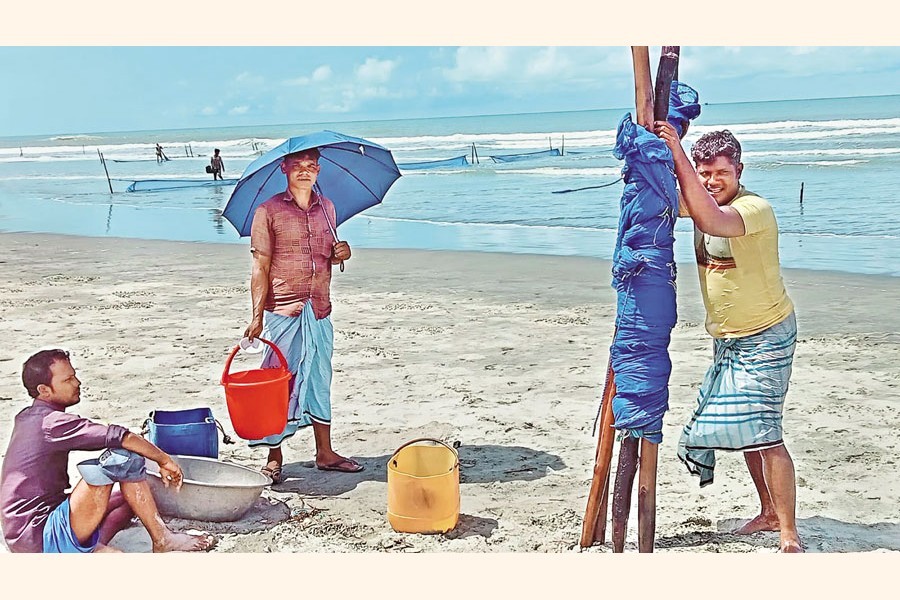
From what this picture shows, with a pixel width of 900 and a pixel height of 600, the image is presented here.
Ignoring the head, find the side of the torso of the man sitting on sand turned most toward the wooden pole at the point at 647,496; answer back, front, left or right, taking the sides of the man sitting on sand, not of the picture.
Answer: front

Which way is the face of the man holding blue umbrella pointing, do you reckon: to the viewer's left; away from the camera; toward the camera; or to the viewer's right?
toward the camera

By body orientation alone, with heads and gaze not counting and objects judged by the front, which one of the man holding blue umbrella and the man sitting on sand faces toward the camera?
the man holding blue umbrella

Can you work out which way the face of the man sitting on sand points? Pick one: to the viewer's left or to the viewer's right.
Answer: to the viewer's right

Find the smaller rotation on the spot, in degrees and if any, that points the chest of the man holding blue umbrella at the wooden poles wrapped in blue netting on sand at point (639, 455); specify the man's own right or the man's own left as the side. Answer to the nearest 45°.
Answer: approximately 45° to the man's own left

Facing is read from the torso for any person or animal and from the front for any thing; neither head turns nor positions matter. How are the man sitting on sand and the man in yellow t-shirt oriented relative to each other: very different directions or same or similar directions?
very different directions

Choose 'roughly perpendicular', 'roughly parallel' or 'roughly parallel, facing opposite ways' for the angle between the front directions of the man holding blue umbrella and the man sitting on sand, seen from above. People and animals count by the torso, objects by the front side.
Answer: roughly perpendicular

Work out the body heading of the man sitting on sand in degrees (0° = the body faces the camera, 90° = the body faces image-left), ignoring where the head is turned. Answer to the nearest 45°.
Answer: approximately 270°

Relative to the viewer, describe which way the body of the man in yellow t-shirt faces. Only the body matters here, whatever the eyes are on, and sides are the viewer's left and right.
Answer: facing the viewer and to the left of the viewer

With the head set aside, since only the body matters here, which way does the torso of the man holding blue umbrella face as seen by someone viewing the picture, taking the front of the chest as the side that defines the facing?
toward the camera

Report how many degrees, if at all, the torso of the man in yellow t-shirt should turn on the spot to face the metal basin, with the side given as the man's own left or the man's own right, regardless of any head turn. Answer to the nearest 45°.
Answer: approximately 45° to the man's own right

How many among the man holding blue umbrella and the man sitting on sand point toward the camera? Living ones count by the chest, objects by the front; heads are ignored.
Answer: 1

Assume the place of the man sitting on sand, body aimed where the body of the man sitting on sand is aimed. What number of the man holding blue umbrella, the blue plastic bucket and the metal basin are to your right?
0
